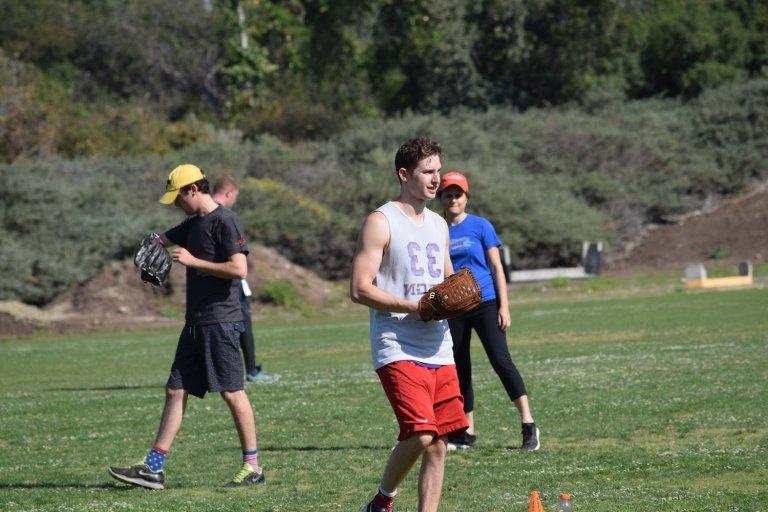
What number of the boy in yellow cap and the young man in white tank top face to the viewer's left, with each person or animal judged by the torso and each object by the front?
1

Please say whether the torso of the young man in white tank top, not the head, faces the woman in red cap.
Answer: no

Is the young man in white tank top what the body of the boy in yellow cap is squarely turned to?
no

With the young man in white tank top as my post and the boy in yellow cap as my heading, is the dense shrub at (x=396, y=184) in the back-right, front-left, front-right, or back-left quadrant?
front-right

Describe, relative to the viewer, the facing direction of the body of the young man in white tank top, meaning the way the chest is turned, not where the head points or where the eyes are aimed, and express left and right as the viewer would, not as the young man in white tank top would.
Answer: facing the viewer and to the right of the viewer

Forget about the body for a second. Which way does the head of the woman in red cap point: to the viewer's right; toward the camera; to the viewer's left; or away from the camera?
toward the camera

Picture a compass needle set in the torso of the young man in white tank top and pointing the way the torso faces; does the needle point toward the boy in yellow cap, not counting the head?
no

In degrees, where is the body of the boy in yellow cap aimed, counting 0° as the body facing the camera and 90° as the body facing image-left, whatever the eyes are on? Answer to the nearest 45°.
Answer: approximately 90°

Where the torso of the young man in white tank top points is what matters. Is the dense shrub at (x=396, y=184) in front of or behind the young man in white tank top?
behind

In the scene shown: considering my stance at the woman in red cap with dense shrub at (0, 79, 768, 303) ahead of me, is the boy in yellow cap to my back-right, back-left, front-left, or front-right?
back-left

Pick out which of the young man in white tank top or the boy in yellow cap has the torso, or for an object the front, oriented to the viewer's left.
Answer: the boy in yellow cap
